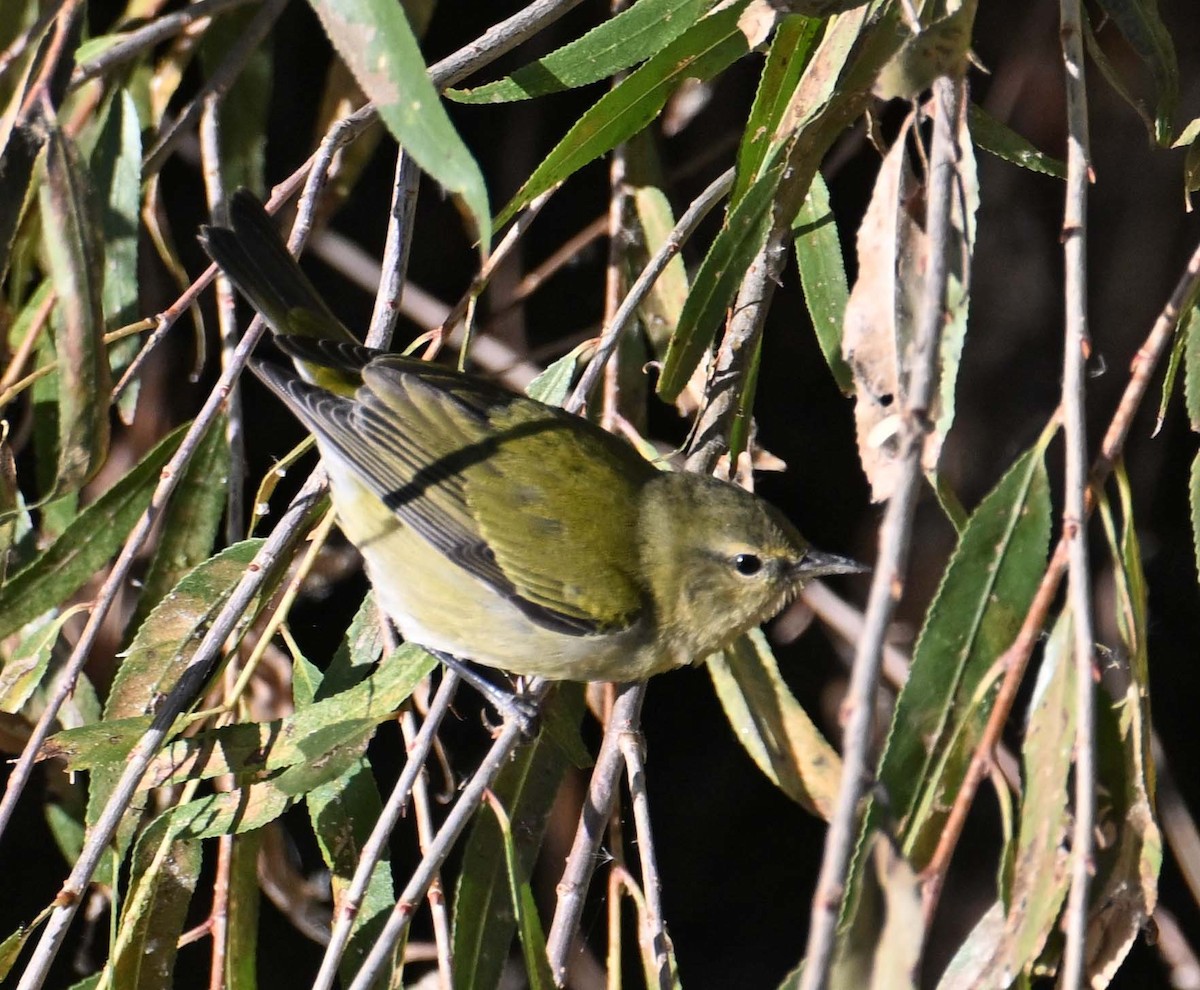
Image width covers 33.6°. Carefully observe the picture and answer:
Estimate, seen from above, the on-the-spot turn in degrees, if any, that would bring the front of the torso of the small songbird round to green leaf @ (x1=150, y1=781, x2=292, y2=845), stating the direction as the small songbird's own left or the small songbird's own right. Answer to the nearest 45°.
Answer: approximately 135° to the small songbird's own right

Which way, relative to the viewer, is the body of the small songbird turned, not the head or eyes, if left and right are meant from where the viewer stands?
facing to the right of the viewer

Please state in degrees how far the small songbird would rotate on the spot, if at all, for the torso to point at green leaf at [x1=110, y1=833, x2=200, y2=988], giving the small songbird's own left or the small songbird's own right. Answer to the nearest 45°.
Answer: approximately 135° to the small songbird's own right

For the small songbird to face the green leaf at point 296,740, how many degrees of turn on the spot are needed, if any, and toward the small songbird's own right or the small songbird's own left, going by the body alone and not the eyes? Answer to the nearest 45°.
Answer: approximately 135° to the small songbird's own right

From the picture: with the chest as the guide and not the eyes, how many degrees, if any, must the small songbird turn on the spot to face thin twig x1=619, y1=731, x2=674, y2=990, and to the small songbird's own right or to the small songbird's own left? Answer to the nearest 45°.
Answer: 0° — it already faces it

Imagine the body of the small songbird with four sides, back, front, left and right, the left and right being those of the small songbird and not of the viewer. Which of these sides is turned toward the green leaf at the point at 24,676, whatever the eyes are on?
back
